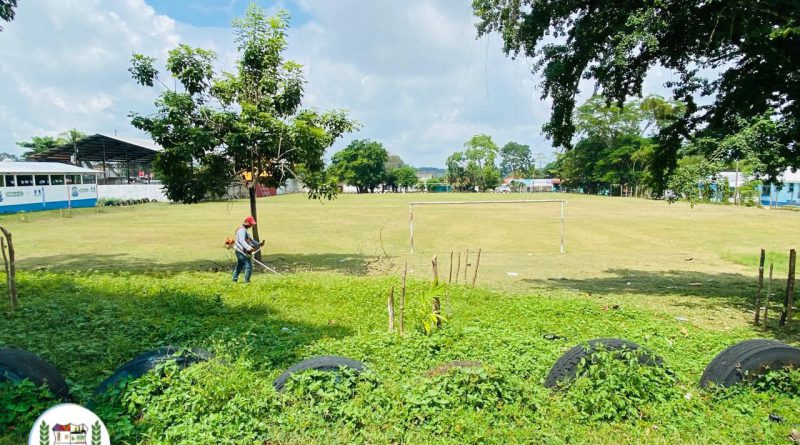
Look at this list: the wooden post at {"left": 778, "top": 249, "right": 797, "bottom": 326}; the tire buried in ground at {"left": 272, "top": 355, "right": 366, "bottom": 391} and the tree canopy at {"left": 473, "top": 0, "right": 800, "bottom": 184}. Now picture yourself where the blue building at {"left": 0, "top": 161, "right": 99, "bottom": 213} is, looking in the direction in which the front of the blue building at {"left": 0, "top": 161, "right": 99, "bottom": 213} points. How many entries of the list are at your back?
0

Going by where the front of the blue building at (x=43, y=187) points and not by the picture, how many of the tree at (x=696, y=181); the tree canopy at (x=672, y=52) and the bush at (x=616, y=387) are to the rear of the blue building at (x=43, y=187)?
0

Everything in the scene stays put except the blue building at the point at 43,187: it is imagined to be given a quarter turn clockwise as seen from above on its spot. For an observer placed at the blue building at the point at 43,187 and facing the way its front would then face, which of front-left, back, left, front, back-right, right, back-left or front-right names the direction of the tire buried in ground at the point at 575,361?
front-left

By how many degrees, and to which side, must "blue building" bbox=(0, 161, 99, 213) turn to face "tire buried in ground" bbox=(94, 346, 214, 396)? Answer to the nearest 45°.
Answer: approximately 45° to its right

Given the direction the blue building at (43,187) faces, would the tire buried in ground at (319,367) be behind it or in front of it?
in front

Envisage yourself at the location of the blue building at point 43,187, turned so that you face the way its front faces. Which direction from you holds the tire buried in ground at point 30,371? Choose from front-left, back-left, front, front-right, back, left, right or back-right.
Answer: front-right

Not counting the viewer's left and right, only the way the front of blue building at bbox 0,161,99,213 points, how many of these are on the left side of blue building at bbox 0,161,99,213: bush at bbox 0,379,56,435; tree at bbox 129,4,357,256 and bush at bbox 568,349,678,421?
0

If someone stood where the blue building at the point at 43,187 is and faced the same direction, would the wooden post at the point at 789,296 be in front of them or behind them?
in front

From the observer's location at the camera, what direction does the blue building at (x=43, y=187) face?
facing the viewer and to the right of the viewer

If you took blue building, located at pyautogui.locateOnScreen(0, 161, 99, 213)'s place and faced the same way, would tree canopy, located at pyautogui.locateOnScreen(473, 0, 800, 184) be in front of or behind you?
in front

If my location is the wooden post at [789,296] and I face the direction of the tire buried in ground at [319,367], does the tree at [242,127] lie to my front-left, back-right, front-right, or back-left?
front-right

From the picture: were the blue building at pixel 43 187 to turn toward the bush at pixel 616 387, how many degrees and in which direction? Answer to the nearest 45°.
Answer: approximately 45° to its right
